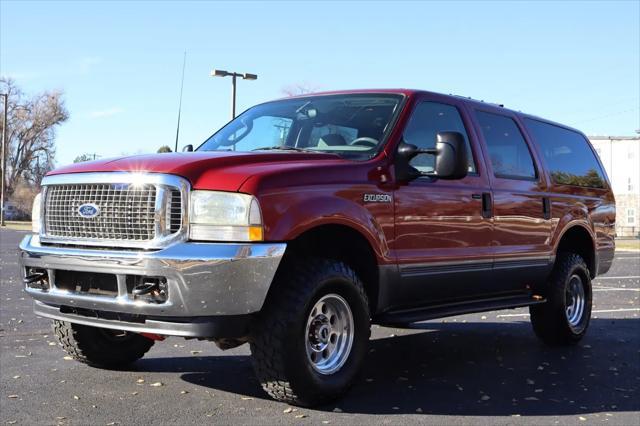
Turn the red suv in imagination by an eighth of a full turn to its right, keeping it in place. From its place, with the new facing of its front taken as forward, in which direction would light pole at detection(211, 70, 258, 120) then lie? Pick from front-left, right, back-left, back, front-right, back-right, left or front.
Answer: right
